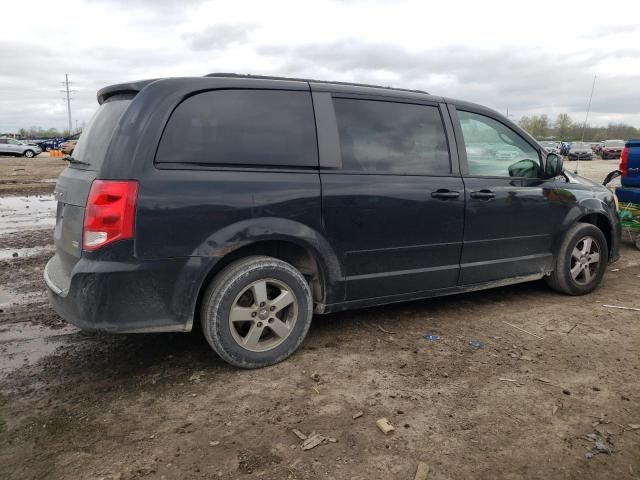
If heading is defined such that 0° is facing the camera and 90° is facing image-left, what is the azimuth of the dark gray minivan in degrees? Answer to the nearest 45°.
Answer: approximately 225°

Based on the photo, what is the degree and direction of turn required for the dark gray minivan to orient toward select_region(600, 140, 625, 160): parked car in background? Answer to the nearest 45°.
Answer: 0° — it already faces it

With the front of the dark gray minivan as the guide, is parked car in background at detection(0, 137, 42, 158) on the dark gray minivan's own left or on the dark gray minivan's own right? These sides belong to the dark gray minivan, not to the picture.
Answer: on the dark gray minivan's own left
